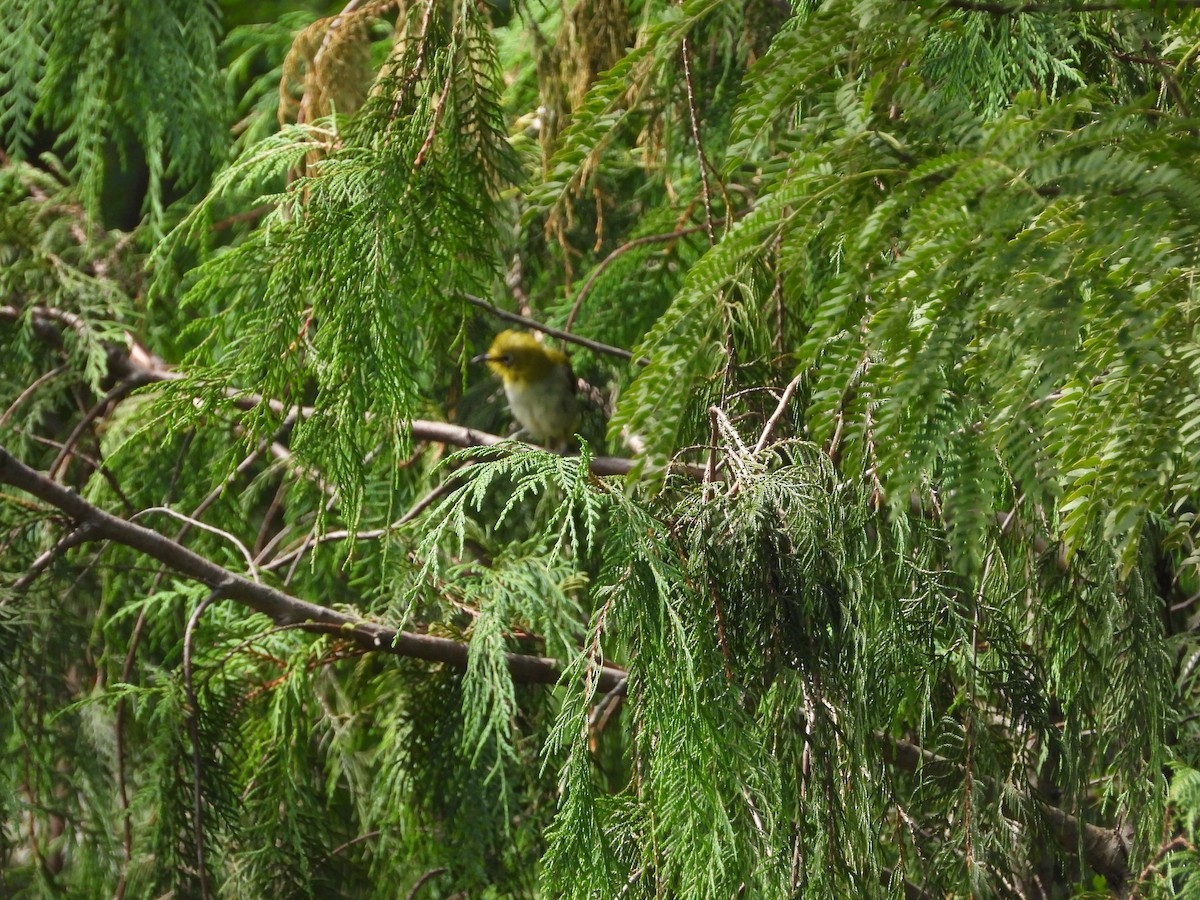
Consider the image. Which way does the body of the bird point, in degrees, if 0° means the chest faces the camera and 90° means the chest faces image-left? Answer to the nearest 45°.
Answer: approximately 45°

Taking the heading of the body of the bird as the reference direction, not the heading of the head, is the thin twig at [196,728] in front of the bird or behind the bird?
in front

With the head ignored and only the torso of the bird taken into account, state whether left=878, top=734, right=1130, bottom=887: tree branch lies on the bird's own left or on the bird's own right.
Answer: on the bird's own left

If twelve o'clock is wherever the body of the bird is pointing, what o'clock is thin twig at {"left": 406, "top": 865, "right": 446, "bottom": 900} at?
The thin twig is roughly at 11 o'clock from the bird.

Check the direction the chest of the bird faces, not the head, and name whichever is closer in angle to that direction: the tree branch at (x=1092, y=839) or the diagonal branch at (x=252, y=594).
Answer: the diagonal branch

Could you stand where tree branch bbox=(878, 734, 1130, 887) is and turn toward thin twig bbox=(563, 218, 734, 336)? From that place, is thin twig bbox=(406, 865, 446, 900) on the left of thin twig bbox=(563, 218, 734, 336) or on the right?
left
